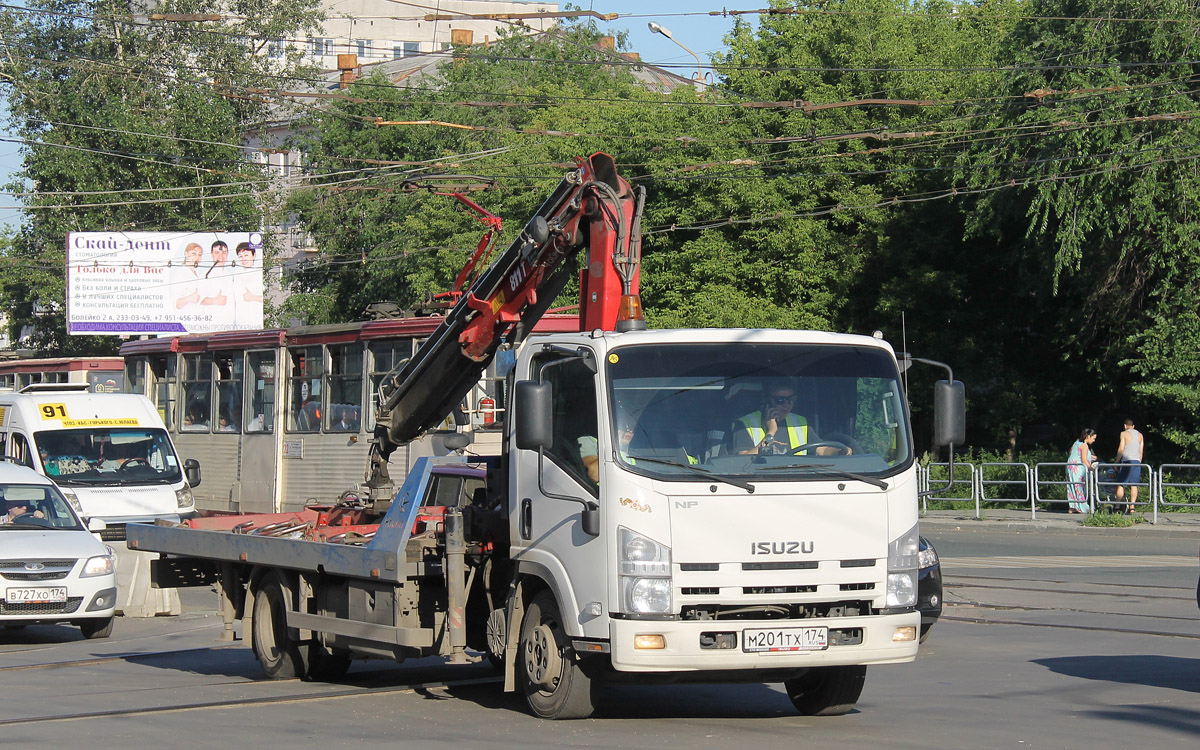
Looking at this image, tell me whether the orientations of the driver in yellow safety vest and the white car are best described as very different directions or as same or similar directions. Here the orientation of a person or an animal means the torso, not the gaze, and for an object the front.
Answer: same or similar directions

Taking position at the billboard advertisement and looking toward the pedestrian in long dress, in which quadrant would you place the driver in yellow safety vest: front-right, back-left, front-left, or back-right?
front-right

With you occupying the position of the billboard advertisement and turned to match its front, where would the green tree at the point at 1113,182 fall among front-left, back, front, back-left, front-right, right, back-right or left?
front-left

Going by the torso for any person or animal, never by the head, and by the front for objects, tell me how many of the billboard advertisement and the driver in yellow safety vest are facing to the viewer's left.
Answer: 0

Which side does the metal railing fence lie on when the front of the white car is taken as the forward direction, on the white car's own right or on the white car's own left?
on the white car's own left

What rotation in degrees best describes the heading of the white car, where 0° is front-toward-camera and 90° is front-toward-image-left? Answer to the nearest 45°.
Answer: approximately 315°

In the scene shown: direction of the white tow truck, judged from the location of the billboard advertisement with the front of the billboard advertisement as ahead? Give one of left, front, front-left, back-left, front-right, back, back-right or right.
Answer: front

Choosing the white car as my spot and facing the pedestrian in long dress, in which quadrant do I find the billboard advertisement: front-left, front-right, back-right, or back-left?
front-left

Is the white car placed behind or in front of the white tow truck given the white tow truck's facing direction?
behind

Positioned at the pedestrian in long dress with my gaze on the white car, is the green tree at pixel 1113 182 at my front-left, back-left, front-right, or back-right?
back-right

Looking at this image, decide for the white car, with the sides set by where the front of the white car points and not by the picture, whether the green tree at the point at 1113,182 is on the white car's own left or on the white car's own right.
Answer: on the white car's own left

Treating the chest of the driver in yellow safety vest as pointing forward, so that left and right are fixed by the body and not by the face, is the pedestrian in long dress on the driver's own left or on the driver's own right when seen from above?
on the driver's own left

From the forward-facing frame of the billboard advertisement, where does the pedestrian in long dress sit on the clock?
The pedestrian in long dress is roughly at 11 o'clock from the billboard advertisement.

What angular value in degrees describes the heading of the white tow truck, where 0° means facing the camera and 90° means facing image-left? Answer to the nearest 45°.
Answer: approximately 315°

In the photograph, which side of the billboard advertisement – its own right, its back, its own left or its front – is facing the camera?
front

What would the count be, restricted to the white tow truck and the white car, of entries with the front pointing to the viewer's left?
0
